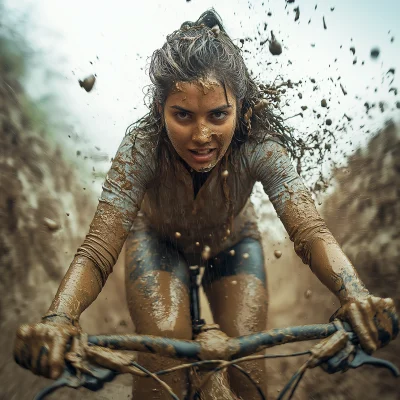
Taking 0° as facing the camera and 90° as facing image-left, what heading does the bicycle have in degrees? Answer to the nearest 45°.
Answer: approximately 0°
